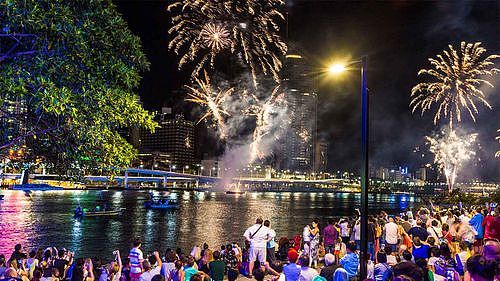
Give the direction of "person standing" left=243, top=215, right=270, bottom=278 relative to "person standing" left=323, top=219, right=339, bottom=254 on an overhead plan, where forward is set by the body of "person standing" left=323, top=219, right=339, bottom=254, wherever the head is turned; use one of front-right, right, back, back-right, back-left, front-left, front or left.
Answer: back-left

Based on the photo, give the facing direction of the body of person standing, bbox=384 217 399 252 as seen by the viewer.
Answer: away from the camera

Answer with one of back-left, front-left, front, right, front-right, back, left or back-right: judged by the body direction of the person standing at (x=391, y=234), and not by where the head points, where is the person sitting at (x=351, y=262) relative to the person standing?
back

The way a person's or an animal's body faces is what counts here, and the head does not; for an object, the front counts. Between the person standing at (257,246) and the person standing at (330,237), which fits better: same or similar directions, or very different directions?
same or similar directions

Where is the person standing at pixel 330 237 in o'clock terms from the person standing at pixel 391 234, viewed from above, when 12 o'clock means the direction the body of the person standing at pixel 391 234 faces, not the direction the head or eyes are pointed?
the person standing at pixel 330 237 is roughly at 9 o'clock from the person standing at pixel 391 234.

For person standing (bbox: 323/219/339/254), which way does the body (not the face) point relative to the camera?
away from the camera

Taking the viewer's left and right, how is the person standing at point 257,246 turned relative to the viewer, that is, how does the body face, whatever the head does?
facing away from the viewer

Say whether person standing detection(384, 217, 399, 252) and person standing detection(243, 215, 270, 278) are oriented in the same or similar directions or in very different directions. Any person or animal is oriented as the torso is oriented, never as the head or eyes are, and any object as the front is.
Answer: same or similar directions

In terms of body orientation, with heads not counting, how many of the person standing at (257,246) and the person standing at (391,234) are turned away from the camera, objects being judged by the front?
2

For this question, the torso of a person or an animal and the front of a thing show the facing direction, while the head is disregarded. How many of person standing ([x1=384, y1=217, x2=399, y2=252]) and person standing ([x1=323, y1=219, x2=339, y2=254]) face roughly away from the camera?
2

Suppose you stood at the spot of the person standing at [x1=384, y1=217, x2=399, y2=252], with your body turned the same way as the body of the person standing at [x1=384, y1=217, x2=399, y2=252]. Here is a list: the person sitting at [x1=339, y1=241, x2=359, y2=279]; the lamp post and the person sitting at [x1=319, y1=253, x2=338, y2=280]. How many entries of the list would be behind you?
3
